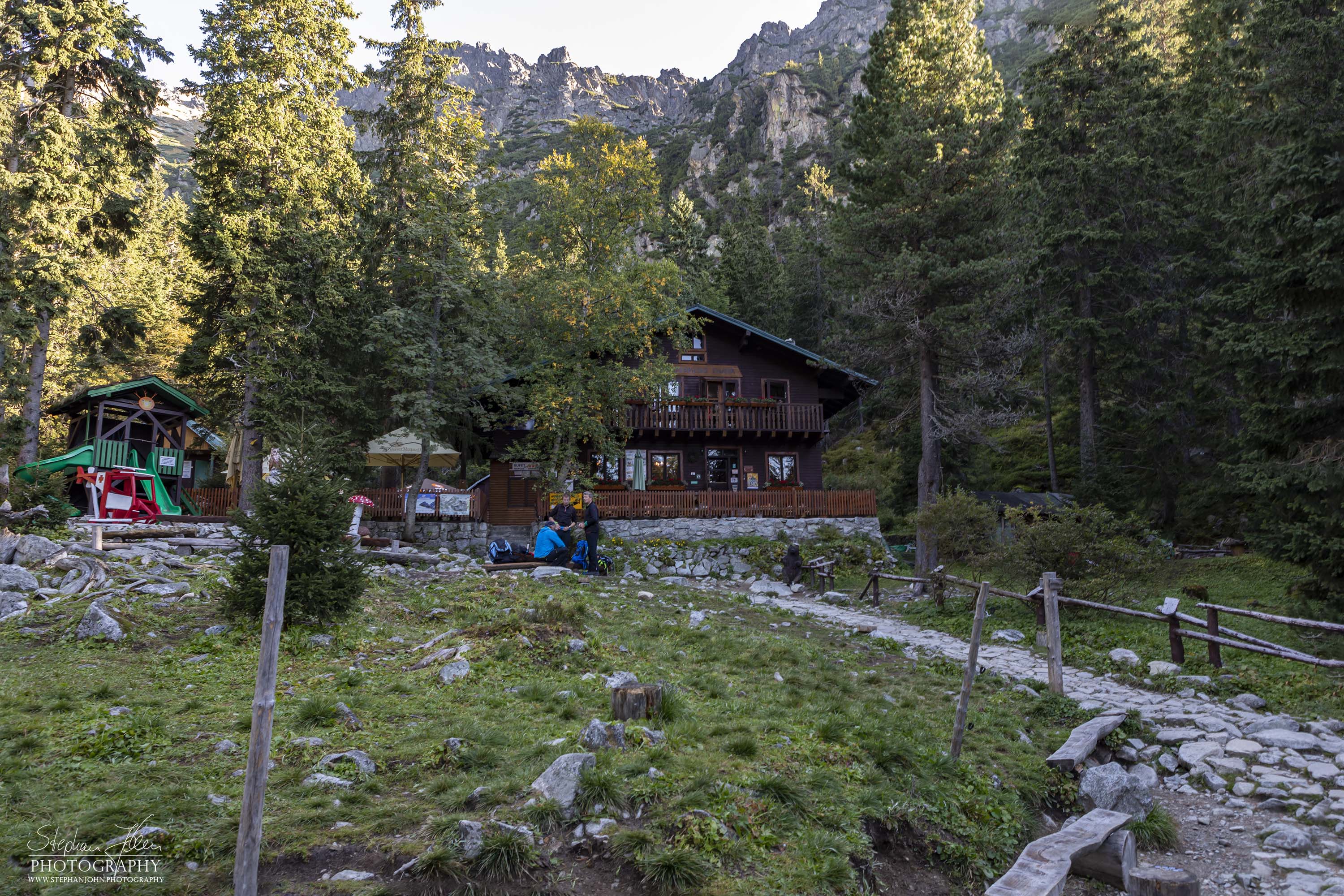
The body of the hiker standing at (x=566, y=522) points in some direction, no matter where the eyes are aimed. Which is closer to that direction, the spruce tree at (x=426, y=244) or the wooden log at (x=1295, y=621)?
the wooden log

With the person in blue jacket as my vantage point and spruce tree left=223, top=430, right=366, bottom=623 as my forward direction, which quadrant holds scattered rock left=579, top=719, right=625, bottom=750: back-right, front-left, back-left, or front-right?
front-left

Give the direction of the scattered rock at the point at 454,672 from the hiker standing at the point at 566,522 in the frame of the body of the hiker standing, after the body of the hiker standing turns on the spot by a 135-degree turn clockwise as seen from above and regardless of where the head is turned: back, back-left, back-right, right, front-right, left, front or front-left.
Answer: back-left

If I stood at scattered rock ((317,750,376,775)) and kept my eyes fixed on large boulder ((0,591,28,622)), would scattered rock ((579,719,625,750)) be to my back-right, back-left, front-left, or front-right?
back-right

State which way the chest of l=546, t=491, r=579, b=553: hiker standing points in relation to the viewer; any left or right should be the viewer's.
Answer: facing the viewer

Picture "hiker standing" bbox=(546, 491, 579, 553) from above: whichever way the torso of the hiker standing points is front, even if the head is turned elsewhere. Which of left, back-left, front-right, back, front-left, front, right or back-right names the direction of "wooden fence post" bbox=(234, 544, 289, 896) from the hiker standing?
front

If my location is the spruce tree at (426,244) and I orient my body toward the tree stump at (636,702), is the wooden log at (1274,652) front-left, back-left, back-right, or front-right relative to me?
front-left

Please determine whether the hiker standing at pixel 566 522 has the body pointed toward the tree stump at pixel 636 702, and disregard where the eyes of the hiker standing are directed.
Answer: yes

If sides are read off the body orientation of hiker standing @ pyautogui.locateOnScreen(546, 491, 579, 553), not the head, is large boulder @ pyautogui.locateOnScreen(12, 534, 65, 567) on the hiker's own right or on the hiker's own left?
on the hiker's own right

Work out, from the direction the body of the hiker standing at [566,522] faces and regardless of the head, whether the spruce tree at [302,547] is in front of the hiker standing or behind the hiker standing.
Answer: in front

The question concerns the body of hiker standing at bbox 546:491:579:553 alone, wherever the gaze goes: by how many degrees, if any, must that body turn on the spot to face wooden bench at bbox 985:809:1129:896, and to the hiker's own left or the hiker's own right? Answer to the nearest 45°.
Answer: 0° — they already face it

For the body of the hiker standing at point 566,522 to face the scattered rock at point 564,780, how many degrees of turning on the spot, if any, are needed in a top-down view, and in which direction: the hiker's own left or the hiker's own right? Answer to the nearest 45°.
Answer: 0° — they already face it

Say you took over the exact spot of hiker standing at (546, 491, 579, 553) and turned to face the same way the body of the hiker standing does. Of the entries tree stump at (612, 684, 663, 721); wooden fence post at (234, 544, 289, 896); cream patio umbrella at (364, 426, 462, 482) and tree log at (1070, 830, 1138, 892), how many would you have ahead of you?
3

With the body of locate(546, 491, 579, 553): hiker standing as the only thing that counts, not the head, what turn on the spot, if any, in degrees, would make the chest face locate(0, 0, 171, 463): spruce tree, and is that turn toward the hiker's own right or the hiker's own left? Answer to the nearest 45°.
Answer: approximately 90° to the hiker's own right

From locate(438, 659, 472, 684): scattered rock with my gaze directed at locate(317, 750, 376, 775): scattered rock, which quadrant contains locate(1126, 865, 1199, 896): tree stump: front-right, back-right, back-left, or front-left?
front-left

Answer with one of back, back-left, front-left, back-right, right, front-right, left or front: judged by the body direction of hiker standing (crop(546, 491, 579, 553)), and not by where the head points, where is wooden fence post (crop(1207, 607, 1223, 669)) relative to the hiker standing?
front-left
